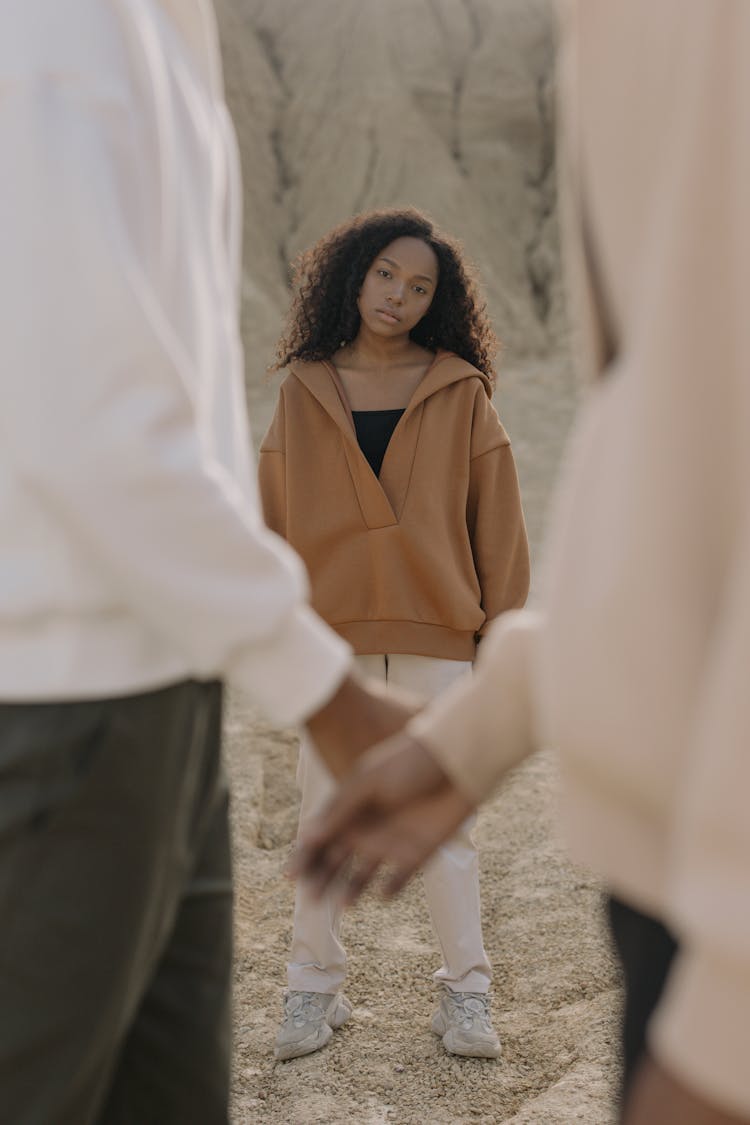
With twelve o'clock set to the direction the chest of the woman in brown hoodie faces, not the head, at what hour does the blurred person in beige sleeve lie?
The blurred person in beige sleeve is roughly at 12 o'clock from the woman in brown hoodie.

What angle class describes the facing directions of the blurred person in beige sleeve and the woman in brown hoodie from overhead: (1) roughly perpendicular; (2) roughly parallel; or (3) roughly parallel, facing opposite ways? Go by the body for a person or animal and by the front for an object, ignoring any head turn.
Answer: roughly perpendicular

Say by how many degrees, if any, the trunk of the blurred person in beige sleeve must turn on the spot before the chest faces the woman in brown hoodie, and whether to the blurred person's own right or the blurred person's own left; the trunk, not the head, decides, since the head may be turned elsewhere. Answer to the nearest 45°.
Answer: approximately 90° to the blurred person's own right

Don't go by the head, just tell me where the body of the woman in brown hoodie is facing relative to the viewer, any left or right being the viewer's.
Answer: facing the viewer

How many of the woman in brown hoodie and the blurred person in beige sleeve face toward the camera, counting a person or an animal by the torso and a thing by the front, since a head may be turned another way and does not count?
1

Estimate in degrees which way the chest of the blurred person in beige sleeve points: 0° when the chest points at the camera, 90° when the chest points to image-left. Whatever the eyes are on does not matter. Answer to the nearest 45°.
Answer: approximately 90°
